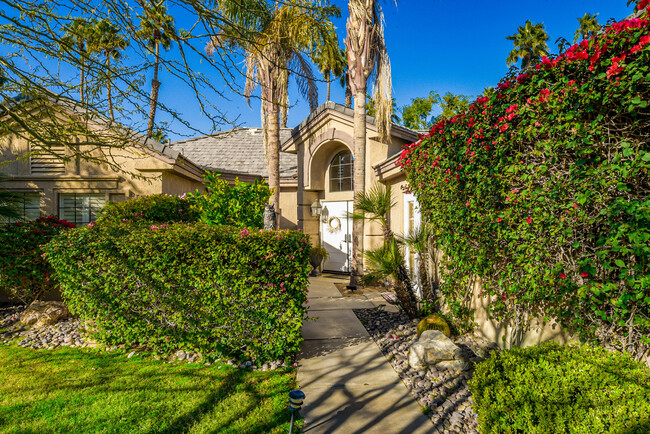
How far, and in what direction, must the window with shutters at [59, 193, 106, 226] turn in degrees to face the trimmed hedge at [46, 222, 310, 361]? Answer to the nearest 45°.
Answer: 0° — it already faces it

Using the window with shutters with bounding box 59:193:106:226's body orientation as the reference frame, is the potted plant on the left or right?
on its left

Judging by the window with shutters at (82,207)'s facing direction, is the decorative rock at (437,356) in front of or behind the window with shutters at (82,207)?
in front

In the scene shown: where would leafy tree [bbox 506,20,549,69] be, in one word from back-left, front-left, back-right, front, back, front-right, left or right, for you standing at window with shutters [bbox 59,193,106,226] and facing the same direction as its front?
left

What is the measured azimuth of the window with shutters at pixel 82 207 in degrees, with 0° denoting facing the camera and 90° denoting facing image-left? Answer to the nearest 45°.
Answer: approximately 0°

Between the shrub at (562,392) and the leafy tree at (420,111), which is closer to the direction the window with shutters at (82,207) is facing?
the shrub

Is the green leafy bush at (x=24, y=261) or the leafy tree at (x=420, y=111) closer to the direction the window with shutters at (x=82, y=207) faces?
the green leafy bush

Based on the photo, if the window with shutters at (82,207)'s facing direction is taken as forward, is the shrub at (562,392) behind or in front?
in front

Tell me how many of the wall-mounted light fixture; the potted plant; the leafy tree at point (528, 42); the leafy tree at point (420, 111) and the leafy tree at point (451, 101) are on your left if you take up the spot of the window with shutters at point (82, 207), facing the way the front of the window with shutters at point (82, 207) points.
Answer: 5

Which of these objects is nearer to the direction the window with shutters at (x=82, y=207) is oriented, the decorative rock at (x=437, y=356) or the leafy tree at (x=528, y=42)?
the decorative rock
